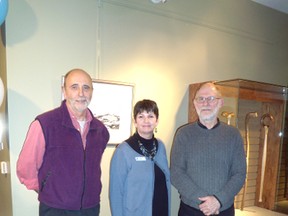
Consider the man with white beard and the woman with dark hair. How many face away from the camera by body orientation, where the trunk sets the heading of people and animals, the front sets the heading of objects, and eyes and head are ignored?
0

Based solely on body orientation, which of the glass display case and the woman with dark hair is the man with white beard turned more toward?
the woman with dark hair

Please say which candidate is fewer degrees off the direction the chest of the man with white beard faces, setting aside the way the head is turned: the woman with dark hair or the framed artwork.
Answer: the woman with dark hair

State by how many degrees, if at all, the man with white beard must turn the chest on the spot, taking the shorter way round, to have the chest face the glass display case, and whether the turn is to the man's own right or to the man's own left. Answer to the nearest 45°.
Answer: approximately 135° to the man's own left

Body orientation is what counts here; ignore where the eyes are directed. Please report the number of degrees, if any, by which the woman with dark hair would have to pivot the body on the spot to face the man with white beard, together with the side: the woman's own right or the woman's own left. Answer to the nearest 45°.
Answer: approximately 45° to the woman's own left

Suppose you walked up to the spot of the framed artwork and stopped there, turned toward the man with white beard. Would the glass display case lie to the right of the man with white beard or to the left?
left

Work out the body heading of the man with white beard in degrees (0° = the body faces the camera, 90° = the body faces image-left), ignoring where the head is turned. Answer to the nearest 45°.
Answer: approximately 0°

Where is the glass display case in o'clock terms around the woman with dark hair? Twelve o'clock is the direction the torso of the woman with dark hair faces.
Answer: The glass display case is roughly at 9 o'clock from the woman with dark hair.

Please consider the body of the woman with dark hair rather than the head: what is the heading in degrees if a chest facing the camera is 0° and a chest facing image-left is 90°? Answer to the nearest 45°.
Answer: approximately 315°

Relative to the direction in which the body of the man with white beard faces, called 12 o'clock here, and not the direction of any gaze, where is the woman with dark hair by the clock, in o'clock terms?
The woman with dark hair is roughly at 2 o'clock from the man with white beard.

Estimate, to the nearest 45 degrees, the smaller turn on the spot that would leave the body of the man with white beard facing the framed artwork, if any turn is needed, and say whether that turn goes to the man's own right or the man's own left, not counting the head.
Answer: approximately 90° to the man's own right
